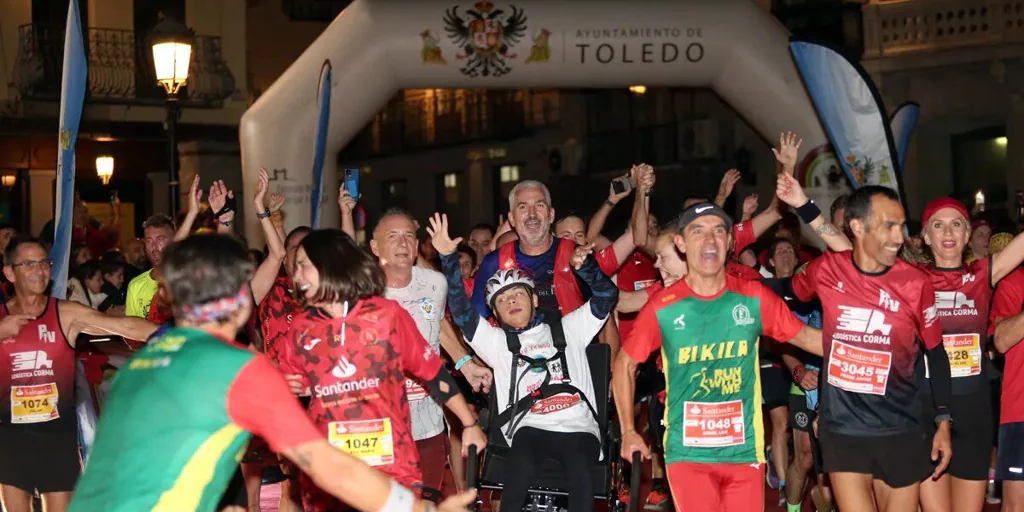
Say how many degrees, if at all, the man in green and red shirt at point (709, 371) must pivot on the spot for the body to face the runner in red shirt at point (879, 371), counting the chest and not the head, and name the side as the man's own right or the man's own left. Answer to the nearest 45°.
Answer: approximately 90° to the man's own left

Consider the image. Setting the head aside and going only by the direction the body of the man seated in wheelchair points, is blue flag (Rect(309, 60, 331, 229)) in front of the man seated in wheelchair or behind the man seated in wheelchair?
behind

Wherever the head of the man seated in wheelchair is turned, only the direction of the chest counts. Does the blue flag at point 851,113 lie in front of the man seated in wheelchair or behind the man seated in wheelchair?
behind

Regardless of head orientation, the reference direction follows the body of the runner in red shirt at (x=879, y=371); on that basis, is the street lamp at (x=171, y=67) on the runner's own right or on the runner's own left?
on the runner's own right

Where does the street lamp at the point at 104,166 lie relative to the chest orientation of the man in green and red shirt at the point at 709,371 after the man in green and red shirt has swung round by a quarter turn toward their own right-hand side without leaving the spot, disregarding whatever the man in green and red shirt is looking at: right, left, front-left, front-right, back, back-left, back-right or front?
front-right

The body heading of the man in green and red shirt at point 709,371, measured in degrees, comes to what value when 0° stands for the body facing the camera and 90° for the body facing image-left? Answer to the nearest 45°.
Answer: approximately 0°

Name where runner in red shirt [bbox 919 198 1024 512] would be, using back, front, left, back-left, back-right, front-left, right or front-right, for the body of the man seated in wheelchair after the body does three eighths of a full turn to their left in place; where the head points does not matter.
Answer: front-right

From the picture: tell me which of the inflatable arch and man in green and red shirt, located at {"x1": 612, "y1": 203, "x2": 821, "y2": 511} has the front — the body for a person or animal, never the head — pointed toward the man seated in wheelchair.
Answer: the inflatable arch

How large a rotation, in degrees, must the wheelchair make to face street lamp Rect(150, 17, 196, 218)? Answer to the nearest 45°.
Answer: approximately 135° to its right

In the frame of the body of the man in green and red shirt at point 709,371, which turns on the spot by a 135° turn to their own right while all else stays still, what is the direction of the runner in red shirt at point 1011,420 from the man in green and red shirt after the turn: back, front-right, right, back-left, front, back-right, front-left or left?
right
